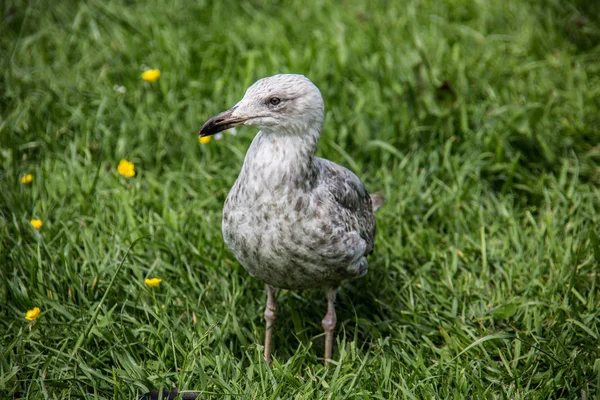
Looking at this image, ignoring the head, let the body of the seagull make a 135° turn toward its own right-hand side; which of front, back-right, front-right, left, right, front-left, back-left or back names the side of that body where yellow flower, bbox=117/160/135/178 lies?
front-left

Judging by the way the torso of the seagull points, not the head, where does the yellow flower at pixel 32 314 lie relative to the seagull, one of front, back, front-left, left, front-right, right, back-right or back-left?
front-right

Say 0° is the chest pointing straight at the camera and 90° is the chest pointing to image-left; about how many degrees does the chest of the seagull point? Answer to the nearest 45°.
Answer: approximately 45°

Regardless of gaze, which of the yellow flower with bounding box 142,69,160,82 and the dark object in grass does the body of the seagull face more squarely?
the dark object in grass

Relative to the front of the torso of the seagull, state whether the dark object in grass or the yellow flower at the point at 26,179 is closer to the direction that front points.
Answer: the dark object in grass

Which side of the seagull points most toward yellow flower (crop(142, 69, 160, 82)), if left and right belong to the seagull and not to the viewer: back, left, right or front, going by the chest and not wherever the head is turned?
right

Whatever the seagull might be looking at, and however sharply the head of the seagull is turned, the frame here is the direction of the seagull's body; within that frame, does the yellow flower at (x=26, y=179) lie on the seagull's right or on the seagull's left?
on the seagull's right

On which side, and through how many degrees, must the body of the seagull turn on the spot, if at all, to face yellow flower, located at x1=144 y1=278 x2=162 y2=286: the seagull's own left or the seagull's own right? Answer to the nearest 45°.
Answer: approximately 45° to the seagull's own right

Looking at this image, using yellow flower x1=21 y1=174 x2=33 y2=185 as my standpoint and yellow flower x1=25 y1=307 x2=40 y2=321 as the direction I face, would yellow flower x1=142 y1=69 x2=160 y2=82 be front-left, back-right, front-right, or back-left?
back-left

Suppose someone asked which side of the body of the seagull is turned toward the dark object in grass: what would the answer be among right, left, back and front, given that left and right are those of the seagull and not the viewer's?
front
